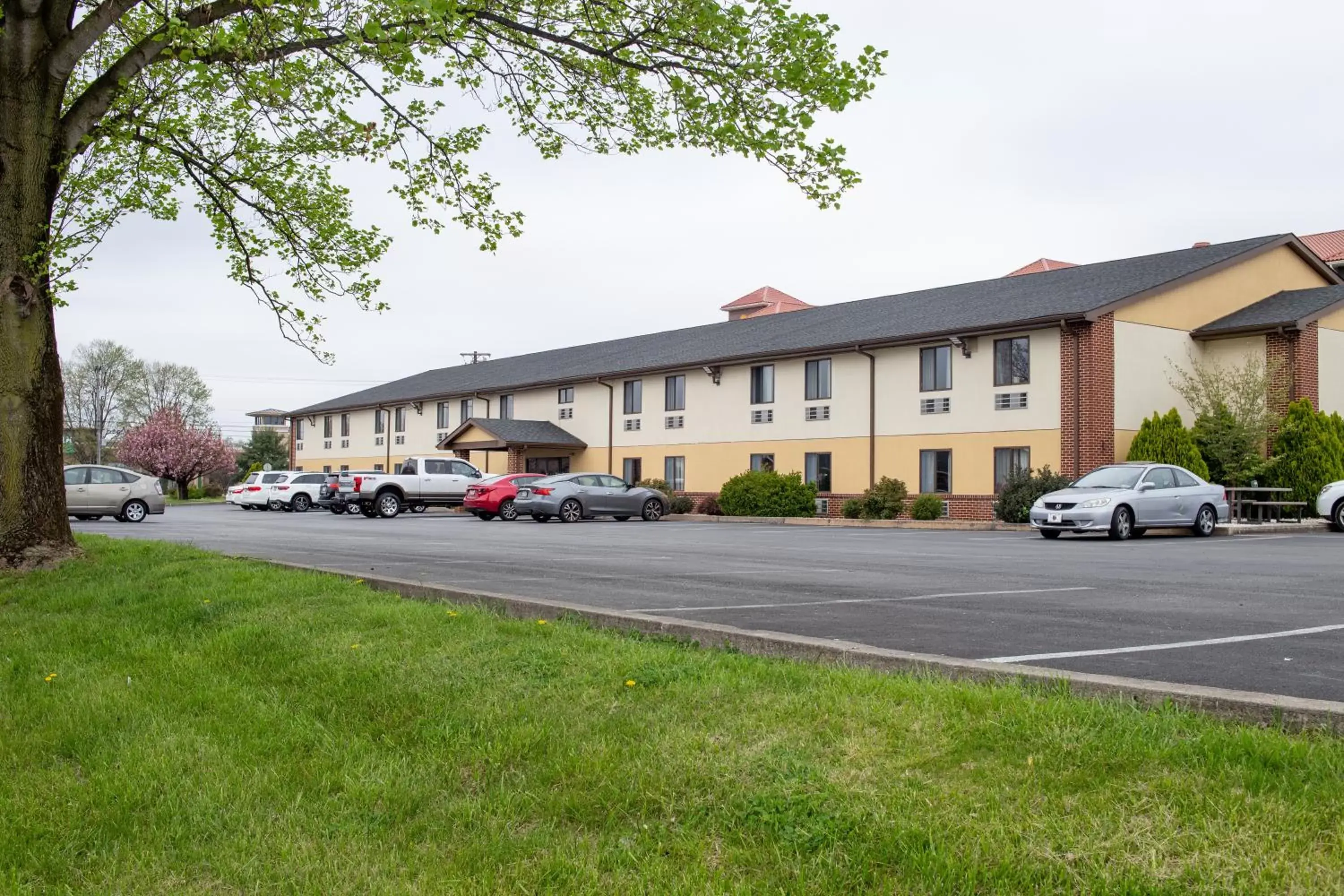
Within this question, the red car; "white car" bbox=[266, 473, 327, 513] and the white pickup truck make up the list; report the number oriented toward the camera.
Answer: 0

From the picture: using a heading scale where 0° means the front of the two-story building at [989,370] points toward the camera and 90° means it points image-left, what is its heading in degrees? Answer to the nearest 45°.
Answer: approximately 45°

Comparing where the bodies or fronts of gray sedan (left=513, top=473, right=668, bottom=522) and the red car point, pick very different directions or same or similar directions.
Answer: same or similar directions

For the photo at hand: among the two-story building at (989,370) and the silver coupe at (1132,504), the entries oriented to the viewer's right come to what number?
0

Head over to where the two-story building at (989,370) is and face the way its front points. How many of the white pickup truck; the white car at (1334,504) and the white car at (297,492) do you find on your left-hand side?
1

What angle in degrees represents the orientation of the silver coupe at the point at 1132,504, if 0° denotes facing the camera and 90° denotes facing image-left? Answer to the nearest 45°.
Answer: approximately 45°

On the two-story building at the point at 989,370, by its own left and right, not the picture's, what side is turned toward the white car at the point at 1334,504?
left
